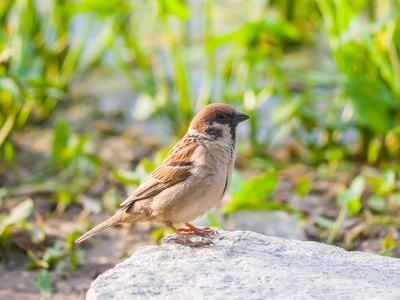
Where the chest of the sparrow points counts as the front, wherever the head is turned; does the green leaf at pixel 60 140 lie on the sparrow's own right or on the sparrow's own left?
on the sparrow's own left

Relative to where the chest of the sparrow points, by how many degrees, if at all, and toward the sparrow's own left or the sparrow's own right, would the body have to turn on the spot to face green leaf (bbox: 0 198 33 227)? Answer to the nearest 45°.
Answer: approximately 135° to the sparrow's own left

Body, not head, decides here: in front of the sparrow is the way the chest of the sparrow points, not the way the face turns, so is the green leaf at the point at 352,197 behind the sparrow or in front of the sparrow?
in front

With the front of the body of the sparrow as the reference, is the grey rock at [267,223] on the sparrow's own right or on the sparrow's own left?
on the sparrow's own left

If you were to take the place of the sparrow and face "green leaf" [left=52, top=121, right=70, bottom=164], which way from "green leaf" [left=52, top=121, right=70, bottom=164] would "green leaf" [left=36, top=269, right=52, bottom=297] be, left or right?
left

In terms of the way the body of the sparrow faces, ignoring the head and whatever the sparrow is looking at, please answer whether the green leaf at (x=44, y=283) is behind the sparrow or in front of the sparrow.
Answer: behind

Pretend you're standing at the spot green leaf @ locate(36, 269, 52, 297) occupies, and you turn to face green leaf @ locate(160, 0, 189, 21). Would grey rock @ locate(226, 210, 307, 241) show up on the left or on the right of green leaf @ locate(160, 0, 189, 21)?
right

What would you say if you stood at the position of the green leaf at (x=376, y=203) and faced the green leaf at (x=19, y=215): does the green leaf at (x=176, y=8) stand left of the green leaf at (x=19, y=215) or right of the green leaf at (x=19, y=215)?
right

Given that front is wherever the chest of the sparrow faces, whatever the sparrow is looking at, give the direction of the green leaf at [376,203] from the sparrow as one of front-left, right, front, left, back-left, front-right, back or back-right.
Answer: front-left

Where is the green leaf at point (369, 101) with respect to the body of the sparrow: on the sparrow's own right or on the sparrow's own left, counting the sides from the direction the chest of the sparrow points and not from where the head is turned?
on the sparrow's own left

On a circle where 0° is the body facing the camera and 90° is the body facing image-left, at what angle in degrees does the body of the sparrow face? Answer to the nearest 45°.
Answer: approximately 270°
